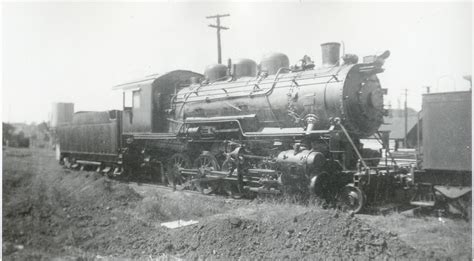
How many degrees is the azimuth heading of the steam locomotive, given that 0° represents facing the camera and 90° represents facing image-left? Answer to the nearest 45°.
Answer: approximately 315°

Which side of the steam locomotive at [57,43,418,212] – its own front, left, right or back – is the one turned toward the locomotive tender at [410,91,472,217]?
front
